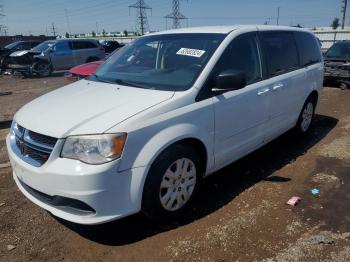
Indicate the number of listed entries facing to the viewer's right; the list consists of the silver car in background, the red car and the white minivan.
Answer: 0

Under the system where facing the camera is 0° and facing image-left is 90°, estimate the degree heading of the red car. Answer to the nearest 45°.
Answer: approximately 45°

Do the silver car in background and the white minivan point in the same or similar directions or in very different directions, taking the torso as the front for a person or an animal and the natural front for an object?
same or similar directions

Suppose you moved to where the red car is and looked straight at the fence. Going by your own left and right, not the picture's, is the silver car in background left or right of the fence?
left

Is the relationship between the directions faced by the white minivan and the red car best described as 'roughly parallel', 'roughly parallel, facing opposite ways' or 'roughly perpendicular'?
roughly parallel

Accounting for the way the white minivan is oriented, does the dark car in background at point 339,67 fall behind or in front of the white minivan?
behind

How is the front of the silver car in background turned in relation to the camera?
facing the viewer and to the left of the viewer

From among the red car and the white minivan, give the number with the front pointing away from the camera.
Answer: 0

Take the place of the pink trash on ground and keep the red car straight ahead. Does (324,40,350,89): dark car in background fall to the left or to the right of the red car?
right

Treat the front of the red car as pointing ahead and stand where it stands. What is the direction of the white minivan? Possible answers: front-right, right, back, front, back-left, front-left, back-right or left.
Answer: front-left

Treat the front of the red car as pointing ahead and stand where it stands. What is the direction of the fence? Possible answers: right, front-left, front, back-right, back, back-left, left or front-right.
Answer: back
